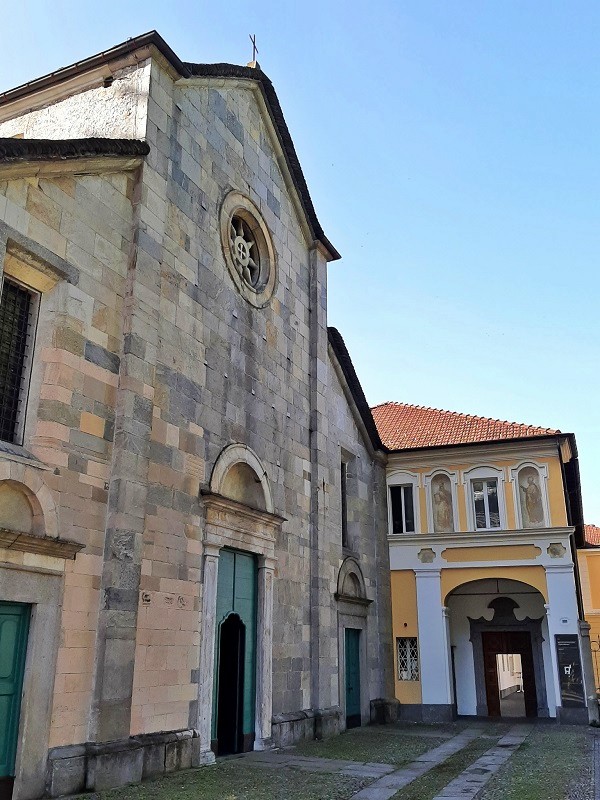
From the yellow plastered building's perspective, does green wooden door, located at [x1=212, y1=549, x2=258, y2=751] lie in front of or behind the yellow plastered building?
in front

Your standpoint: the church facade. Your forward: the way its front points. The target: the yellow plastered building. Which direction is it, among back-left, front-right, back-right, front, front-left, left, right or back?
left

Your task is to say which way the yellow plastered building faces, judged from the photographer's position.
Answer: facing the viewer

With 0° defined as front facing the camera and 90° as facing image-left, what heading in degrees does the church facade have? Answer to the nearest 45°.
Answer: approximately 315°

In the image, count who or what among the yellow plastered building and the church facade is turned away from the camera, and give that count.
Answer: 0
